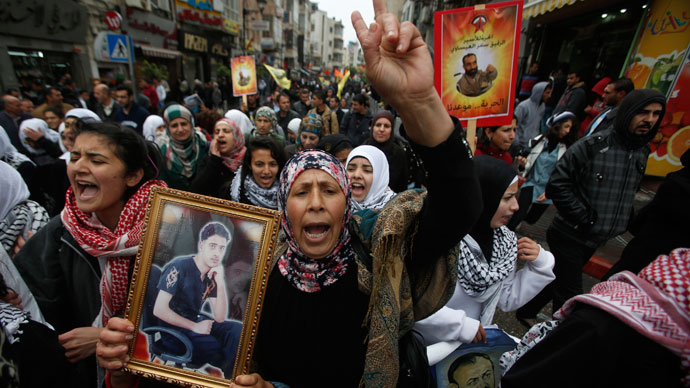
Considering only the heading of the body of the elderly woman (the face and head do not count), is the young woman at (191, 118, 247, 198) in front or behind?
behind

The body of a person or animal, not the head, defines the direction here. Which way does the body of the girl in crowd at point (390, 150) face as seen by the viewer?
toward the camera

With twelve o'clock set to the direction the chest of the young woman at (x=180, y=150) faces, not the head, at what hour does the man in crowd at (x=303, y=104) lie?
The man in crowd is roughly at 7 o'clock from the young woman.

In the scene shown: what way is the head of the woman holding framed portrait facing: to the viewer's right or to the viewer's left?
to the viewer's left

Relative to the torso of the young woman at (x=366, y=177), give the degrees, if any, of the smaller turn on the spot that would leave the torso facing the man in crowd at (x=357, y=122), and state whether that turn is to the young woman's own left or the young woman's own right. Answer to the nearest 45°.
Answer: approximately 135° to the young woman's own right

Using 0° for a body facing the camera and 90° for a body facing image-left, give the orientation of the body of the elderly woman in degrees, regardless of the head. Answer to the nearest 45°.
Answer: approximately 0°

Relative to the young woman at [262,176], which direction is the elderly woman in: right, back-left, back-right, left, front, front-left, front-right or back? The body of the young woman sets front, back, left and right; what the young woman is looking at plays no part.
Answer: front

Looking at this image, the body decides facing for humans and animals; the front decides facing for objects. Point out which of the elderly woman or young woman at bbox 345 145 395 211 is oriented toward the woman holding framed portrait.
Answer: the young woman

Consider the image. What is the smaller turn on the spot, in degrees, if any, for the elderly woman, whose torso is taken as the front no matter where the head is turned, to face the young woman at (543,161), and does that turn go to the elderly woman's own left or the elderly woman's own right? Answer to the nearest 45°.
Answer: approximately 135° to the elderly woman's own left

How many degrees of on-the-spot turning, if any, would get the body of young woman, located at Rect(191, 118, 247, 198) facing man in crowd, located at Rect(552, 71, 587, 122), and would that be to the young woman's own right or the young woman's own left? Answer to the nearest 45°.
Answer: approximately 135° to the young woman's own left

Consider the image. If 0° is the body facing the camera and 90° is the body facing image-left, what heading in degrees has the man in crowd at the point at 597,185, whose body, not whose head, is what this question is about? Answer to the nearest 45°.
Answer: approximately 315°

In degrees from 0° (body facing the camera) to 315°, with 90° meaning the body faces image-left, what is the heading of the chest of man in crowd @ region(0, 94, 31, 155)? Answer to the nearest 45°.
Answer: approximately 315°

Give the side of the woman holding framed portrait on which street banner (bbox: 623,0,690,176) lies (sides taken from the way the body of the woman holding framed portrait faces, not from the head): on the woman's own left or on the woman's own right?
on the woman's own left

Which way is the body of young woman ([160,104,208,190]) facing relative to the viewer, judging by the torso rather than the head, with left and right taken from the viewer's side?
facing the viewer
